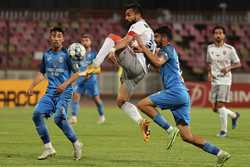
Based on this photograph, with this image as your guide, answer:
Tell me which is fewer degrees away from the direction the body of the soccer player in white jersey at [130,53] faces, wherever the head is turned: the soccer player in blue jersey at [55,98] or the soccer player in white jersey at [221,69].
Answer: the soccer player in blue jersey

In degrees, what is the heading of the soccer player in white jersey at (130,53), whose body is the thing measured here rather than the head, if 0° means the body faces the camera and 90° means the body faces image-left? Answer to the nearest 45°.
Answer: approximately 90°

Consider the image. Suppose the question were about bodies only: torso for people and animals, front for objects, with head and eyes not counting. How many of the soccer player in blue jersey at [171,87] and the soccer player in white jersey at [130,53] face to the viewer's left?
2

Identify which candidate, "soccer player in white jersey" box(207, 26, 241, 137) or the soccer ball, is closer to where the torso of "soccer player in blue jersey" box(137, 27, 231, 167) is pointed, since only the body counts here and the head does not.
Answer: the soccer ball

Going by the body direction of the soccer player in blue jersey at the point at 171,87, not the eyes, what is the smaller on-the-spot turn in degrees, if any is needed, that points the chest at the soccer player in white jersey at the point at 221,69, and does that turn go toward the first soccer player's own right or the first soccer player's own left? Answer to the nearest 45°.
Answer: approximately 90° to the first soccer player's own right

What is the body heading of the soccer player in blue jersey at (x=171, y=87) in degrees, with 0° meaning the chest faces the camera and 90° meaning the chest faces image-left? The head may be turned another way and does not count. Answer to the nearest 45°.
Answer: approximately 90°

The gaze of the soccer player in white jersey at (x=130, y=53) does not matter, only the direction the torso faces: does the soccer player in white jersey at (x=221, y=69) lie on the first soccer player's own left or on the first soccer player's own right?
on the first soccer player's own right
